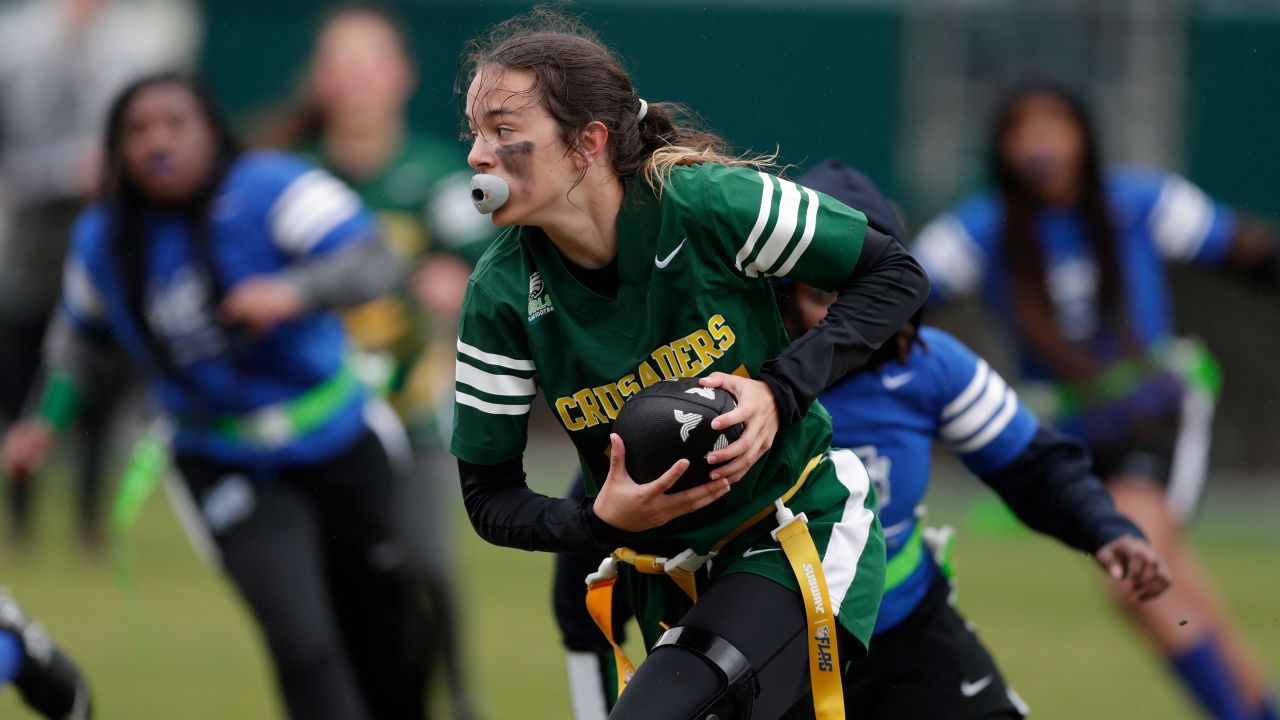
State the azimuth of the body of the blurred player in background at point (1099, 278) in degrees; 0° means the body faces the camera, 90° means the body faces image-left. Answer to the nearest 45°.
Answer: approximately 0°

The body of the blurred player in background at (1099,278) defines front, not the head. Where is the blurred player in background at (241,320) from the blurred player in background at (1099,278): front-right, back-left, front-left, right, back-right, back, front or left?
front-right

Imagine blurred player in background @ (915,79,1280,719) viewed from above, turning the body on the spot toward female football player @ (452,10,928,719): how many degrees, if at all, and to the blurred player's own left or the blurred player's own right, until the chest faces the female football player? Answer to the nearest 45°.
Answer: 0° — they already face them

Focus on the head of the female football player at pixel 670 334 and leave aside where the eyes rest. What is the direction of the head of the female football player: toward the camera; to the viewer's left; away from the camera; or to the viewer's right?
to the viewer's left

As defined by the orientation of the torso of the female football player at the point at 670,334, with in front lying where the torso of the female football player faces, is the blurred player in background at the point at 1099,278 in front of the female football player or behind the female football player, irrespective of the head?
behind

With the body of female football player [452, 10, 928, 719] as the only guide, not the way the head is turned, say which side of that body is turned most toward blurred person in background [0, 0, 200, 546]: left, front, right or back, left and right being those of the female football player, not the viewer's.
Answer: right
